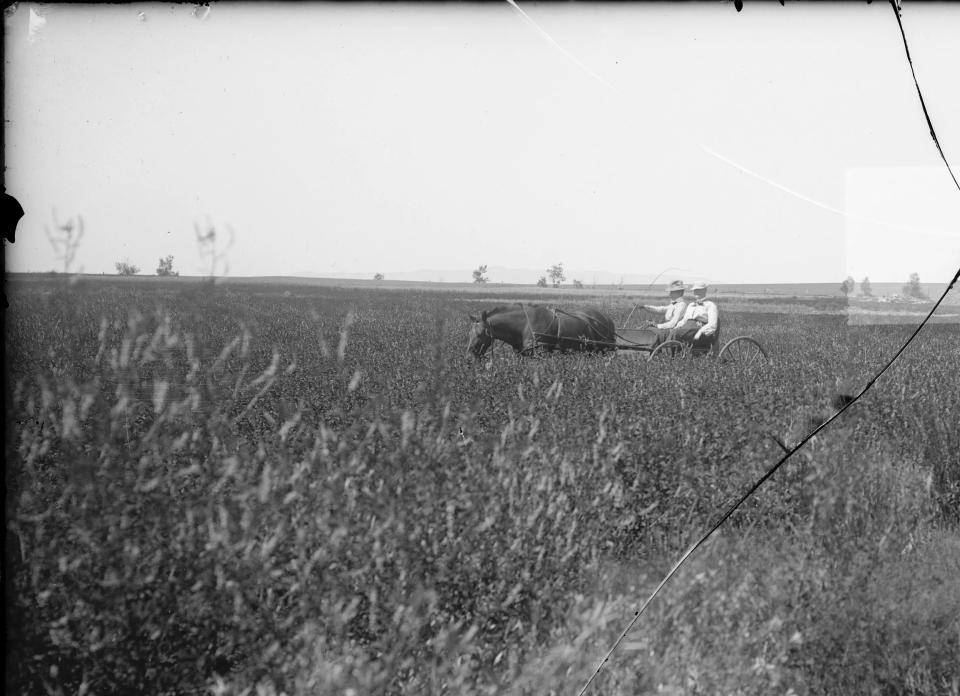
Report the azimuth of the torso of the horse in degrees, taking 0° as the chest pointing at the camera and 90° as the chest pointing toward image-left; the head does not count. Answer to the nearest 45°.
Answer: approximately 90°

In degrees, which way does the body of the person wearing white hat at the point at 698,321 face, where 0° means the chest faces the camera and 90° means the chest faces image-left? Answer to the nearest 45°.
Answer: approximately 45°

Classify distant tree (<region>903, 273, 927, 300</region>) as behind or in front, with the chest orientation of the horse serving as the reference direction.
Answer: behind

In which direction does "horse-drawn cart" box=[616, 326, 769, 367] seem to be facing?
to the viewer's left

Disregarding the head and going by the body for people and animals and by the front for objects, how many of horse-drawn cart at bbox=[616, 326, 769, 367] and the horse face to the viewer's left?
2
